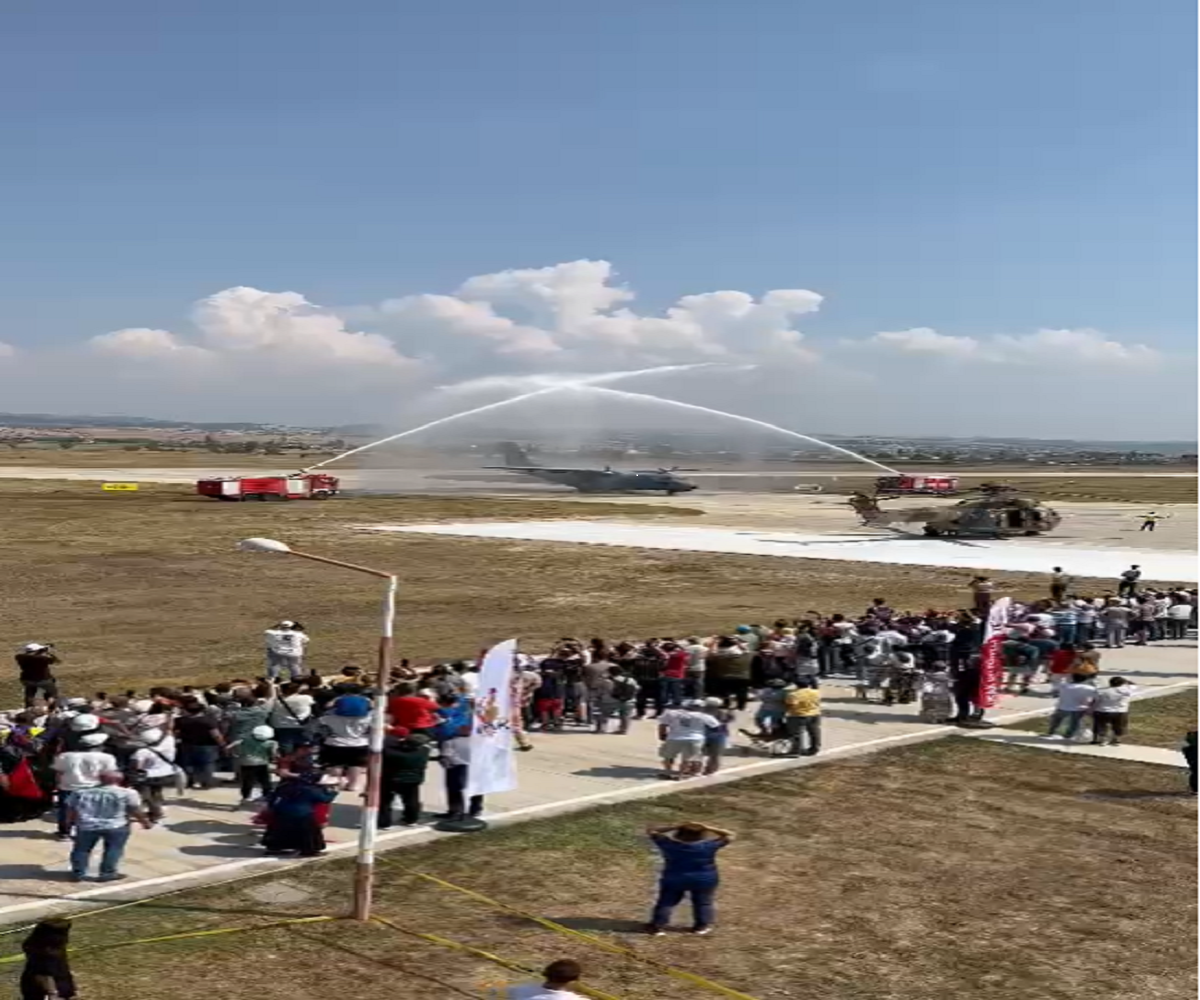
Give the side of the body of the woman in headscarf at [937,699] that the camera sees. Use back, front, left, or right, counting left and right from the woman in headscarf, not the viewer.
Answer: back

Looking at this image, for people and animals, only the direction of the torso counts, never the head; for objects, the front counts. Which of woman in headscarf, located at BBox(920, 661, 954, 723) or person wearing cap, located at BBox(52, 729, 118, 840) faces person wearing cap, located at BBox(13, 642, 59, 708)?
person wearing cap, located at BBox(52, 729, 118, 840)

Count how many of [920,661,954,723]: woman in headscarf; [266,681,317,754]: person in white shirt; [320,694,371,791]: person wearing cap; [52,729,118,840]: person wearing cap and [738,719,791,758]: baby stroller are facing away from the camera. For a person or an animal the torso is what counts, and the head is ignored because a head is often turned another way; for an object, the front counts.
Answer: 4

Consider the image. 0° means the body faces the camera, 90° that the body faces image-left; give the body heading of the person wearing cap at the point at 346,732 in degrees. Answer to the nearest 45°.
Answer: approximately 180°

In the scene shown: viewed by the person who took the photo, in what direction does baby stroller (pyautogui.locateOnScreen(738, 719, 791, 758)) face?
facing to the right of the viewer

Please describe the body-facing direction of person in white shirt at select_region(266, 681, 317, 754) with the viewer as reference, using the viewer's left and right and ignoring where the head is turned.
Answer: facing away from the viewer

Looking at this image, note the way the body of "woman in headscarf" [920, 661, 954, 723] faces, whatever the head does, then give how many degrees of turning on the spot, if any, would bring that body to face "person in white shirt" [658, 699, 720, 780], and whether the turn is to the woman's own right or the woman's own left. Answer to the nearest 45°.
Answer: approximately 135° to the woman's own left

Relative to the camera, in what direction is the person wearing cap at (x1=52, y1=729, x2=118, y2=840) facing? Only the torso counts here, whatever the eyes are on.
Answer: away from the camera

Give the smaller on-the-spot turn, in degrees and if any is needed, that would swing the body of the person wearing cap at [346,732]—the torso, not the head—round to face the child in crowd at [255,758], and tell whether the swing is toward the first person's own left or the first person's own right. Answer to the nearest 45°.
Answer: approximately 90° to the first person's own left

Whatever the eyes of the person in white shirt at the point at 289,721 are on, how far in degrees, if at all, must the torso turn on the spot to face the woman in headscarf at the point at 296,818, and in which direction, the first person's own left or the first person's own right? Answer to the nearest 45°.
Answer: approximately 180°
